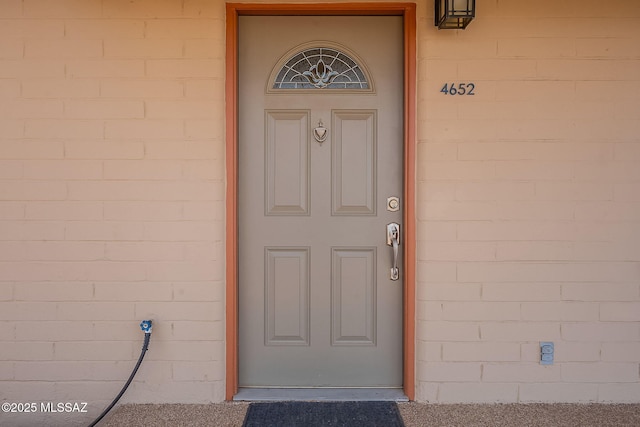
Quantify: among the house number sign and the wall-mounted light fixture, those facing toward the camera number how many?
2

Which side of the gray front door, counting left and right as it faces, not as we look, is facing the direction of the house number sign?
left

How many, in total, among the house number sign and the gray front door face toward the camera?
2

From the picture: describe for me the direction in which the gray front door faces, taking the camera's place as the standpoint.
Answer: facing the viewer

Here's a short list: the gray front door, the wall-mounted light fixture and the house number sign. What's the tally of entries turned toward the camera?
3

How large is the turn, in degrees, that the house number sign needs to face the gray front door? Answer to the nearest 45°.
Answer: approximately 90° to its right

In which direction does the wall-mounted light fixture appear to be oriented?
toward the camera
